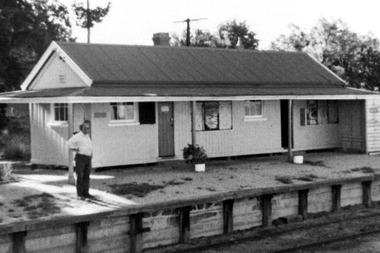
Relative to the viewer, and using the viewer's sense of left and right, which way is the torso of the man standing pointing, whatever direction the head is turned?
facing the viewer and to the right of the viewer

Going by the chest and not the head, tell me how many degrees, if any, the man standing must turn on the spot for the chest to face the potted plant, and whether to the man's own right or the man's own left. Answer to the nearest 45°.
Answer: approximately 90° to the man's own left

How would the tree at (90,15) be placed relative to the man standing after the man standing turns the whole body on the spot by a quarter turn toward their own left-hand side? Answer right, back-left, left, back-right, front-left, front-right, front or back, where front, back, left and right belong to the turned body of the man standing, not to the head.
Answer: front-left

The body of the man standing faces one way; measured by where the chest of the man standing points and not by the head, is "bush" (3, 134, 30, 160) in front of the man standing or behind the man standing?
behind

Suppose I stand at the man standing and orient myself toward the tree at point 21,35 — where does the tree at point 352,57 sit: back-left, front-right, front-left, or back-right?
front-right

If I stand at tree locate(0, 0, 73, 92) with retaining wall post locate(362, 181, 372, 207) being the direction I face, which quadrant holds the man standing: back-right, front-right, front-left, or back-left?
front-right

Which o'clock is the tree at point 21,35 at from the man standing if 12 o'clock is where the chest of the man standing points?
The tree is roughly at 7 o'clock from the man standing.

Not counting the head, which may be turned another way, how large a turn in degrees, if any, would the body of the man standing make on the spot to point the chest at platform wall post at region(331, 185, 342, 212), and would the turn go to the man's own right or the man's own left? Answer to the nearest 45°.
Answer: approximately 45° to the man's own left

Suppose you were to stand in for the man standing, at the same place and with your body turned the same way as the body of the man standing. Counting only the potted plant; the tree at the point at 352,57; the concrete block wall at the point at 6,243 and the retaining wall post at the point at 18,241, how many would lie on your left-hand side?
2

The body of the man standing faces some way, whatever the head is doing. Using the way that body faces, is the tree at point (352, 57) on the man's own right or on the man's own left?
on the man's own left
